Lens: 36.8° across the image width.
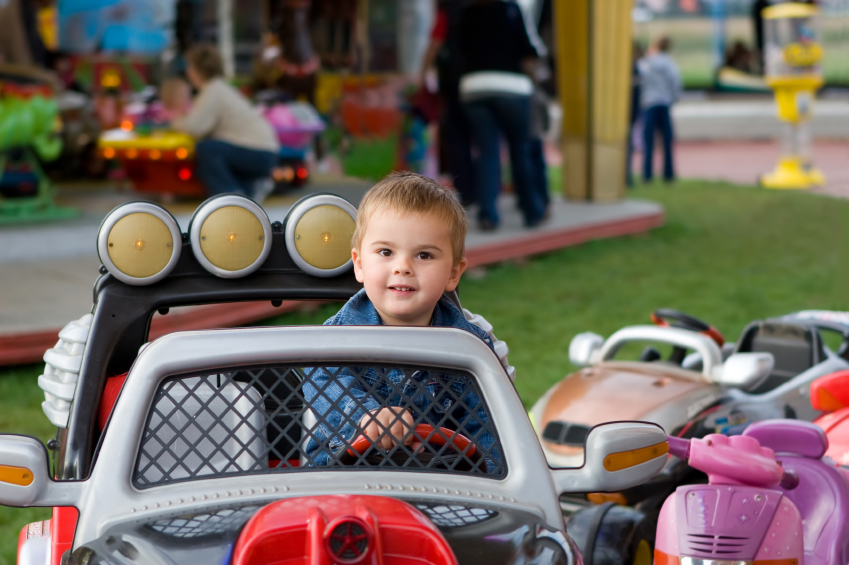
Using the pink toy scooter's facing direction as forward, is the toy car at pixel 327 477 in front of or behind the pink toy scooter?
in front

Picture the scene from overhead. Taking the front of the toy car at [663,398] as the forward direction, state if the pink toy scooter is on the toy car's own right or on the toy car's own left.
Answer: on the toy car's own left

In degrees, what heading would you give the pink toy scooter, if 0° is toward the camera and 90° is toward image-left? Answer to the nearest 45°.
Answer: approximately 45°

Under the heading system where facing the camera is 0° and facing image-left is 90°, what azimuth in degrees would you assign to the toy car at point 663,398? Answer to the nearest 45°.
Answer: approximately 45°

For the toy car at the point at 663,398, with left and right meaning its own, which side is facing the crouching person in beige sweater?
right

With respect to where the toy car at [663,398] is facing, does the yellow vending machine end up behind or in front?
behind

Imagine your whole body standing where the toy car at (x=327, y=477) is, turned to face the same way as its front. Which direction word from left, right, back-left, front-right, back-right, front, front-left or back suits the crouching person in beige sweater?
back

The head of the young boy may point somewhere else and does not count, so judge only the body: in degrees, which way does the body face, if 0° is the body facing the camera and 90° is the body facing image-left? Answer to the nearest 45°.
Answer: approximately 0°

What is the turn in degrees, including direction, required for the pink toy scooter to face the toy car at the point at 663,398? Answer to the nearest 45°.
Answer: approximately 135° to its right

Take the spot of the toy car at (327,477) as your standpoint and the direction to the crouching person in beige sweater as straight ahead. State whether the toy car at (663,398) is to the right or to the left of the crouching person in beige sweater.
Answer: right
